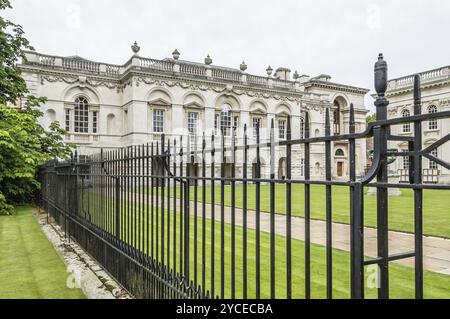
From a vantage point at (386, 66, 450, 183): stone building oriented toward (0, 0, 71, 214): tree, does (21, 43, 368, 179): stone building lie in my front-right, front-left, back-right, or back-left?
front-right

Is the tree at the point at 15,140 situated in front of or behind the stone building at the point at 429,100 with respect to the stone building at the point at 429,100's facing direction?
in front

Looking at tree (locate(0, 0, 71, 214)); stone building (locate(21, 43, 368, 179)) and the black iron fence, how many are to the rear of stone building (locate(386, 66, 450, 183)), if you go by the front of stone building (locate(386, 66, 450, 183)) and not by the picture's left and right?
0

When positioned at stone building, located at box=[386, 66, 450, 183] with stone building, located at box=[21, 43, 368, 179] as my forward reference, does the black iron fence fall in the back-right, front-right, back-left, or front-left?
front-left

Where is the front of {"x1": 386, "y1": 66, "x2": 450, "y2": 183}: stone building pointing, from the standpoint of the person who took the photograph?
facing the viewer and to the left of the viewer

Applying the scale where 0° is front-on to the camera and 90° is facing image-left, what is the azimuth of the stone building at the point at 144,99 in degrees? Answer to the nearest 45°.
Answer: approximately 315°

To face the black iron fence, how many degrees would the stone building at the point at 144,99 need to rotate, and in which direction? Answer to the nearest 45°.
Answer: approximately 45° to its right

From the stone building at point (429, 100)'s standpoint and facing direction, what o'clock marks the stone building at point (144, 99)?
the stone building at point (144, 99) is roughly at 12 o'clock from the stone building at point (429, 100).

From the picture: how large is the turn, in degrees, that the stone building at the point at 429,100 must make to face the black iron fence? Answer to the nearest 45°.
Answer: approximately 45° to its left

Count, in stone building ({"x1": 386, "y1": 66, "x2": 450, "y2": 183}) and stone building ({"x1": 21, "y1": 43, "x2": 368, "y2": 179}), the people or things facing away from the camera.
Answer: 0
